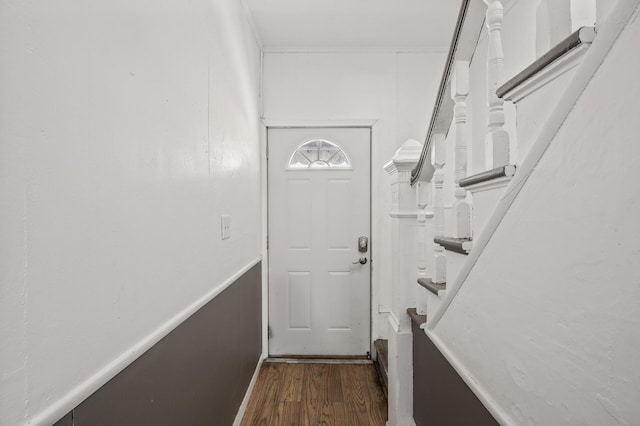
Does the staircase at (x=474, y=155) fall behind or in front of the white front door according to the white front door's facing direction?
in front

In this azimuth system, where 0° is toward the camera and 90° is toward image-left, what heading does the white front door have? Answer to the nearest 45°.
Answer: approximately 0°
